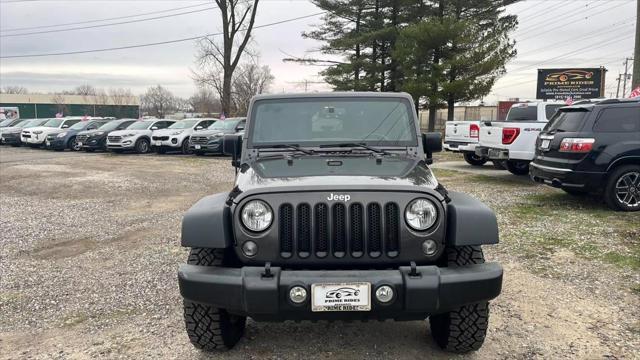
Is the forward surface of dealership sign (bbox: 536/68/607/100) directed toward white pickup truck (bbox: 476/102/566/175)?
yes

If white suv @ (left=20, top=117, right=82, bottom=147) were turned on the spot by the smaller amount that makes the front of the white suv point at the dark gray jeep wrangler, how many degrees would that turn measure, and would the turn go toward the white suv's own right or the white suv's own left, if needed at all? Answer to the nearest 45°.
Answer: approximately 45° to the white suv's own left

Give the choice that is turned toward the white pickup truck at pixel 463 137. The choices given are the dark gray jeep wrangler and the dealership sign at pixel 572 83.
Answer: the dealership sign

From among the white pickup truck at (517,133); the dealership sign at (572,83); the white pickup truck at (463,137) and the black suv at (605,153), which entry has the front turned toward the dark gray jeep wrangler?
the dealership sign

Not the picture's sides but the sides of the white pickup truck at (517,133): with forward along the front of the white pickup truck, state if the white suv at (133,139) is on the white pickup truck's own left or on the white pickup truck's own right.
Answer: on the white pickup truck's own left

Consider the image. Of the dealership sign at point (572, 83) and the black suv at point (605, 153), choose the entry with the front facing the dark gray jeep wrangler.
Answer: the dealership sign

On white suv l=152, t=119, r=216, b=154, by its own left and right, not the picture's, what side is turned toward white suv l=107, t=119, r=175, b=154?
right

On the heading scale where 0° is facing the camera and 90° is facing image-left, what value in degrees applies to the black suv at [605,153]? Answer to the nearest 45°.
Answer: approximately 225°

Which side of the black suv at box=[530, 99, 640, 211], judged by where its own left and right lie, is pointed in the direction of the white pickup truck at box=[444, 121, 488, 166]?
left

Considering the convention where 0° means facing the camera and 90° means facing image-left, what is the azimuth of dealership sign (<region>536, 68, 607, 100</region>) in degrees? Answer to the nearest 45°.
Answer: approximately 0°

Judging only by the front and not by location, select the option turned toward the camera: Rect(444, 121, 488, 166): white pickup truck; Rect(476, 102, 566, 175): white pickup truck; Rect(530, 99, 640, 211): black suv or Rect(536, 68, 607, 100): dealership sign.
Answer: the dealership sign

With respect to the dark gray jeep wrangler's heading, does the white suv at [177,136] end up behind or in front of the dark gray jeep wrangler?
behind

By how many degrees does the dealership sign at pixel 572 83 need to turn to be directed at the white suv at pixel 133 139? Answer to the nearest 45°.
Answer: approximately 45° to its right

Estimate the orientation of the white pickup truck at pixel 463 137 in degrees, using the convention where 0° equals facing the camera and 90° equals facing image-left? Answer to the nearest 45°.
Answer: approximately 225°

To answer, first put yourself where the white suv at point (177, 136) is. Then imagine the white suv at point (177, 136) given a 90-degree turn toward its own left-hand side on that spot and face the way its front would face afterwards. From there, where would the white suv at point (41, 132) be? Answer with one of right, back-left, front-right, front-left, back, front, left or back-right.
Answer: back
